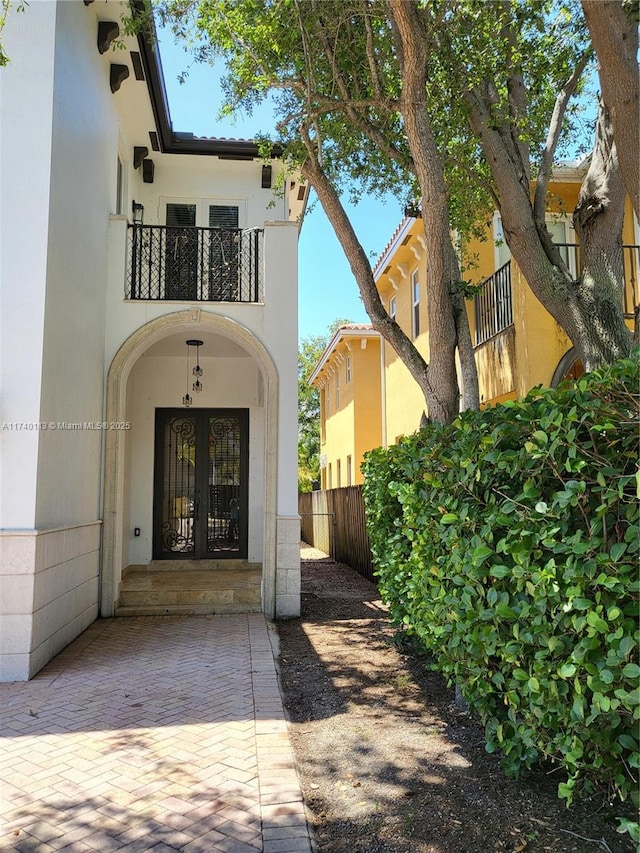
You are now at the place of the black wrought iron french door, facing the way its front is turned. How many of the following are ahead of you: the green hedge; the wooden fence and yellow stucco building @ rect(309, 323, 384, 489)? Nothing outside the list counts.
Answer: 1

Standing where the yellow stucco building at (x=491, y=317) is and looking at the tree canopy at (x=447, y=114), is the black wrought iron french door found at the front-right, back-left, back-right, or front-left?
front-right

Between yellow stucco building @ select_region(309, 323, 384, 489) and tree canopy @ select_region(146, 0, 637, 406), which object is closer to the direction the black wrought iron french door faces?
the tree canopy

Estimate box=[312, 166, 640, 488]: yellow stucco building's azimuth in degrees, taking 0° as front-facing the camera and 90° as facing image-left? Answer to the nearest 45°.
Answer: approximately 45°

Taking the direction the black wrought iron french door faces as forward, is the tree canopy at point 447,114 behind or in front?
in front

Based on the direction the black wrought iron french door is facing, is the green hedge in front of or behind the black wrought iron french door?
in front

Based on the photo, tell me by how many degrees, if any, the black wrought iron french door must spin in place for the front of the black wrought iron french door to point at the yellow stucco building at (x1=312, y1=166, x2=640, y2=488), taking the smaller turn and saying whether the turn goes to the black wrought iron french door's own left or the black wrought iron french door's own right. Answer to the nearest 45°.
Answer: approximately 90° to the black wrought iron french door's own left

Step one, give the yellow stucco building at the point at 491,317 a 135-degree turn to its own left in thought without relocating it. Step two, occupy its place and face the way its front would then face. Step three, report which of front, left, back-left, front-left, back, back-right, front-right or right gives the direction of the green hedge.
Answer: right

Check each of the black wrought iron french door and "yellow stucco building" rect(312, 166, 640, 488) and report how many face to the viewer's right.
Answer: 0

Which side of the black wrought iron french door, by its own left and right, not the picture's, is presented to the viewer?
front

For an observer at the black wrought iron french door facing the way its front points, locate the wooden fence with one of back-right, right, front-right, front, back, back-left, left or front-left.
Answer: back-left
